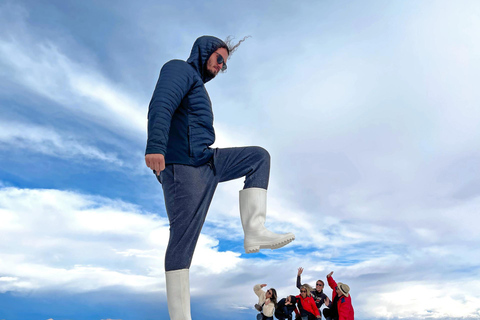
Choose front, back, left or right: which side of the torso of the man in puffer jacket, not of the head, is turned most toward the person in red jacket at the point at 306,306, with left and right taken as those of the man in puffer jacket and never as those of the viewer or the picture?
left

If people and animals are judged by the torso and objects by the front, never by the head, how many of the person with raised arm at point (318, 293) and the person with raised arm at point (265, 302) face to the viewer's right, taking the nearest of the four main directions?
0

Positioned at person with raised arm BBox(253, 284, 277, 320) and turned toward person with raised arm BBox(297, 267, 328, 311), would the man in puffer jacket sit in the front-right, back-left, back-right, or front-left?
back-right

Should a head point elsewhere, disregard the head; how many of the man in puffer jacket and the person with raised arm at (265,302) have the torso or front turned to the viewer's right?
1

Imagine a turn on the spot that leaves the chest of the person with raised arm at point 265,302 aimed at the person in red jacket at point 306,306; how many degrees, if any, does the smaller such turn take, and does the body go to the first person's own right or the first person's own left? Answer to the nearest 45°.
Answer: approximately 135° to the first person's own left

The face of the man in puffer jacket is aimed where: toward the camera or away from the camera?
toward the camera

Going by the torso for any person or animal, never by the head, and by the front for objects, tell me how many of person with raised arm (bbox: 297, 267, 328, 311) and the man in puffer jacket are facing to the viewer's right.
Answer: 1

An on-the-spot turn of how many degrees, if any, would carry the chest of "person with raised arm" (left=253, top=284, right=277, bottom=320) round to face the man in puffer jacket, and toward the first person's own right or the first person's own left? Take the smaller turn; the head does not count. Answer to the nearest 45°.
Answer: approximately 45° to the first person's own left

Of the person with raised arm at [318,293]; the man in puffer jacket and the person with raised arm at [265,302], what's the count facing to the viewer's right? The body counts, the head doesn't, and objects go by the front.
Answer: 1

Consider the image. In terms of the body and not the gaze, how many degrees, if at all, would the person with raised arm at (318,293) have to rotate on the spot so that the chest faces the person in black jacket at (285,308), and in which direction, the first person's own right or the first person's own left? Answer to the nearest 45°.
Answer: approximately 45° to the first person's own right

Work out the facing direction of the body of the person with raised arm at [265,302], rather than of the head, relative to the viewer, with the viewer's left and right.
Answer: facing the viewer and to the left of the viewer

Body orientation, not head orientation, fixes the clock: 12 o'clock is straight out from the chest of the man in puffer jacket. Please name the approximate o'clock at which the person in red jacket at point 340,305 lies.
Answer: The person in red jacket is roughly at 10 o'clock from the man in puffer jacket.

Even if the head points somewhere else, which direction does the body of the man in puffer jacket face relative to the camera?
to the viewer's right
